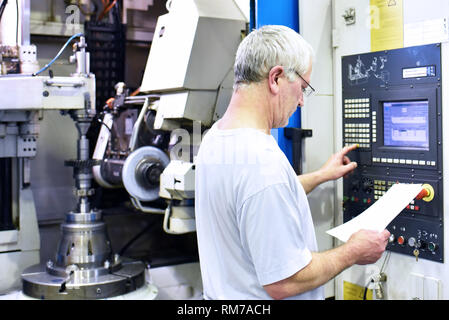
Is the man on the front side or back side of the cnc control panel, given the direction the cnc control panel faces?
on the front side

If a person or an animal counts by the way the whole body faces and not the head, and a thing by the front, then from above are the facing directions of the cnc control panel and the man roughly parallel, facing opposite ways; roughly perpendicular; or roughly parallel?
roughly parallel, facing opposite ways

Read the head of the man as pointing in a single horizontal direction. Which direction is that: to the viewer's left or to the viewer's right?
to the viewer's right

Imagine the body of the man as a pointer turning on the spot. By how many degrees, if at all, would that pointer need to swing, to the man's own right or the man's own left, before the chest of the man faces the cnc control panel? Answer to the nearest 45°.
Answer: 0° — they already face it

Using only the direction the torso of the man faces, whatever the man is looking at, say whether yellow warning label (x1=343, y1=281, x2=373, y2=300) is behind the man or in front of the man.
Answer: in front

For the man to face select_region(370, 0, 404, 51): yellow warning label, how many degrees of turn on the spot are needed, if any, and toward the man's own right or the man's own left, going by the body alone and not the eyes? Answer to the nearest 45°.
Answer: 0° — they already face it

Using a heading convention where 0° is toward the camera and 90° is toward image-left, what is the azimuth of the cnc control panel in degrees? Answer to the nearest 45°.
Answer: approximately 45°

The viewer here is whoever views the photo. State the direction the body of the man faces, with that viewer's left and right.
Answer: facing away from the viewer and to the right of the viewer

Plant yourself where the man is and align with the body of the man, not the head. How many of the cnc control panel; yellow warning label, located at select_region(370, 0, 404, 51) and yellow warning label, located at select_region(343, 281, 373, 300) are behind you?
0
